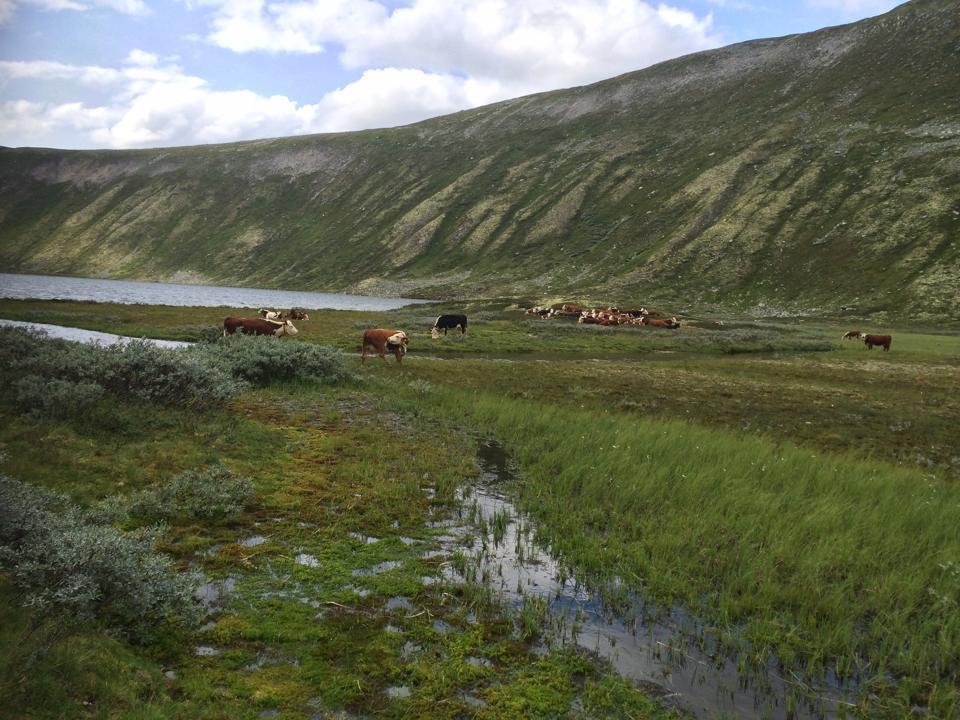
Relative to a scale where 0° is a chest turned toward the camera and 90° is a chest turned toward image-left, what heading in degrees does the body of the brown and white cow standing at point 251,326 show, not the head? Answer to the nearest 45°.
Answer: approximately 270°

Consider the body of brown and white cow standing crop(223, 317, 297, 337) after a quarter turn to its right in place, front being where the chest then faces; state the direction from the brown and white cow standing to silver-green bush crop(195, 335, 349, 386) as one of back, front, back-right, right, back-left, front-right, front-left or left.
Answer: front

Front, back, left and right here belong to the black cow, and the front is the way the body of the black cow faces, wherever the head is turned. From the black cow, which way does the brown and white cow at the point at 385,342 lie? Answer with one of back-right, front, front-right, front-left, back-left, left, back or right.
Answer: left

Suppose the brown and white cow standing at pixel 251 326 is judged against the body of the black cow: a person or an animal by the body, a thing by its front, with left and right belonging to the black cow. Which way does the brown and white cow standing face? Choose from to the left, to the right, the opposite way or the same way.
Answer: the opposite way

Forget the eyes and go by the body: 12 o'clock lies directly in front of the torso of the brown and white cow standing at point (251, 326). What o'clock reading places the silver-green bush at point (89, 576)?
The silver-green bush is roughly at 3 o'clock from the brown and white cow standing.

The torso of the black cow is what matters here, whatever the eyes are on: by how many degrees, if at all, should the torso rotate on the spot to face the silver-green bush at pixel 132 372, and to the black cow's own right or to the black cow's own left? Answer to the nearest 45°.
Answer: approximately 90° to the black cow's own left

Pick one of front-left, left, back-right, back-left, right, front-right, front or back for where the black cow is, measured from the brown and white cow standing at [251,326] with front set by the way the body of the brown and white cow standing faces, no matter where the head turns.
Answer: front-left

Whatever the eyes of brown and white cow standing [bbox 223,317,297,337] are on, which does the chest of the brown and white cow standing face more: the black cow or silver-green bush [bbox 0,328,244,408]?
the black cow

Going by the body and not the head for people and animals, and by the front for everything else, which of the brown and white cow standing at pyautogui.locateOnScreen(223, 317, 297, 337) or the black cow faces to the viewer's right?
the brown and white cow standing

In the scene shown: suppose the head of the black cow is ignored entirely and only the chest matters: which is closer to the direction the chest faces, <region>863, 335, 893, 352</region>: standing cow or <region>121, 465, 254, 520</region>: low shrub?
the low shrub

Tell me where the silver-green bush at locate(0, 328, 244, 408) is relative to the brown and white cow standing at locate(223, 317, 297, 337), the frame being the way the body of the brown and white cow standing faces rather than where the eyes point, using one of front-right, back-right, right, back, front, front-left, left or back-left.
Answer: right

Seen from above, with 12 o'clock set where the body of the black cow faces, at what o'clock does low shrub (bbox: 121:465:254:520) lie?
The low shrub is roughly at 9 o'clock from the black cow.

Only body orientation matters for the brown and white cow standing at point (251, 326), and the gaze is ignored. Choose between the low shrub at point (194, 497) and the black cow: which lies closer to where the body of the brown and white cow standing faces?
the black cow

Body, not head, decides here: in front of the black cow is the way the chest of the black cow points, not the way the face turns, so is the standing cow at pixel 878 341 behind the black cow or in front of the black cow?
behind

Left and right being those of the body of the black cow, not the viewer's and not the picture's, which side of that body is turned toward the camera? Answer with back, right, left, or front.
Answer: left

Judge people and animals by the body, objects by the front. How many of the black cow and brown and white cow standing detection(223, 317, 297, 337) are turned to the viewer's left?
1
